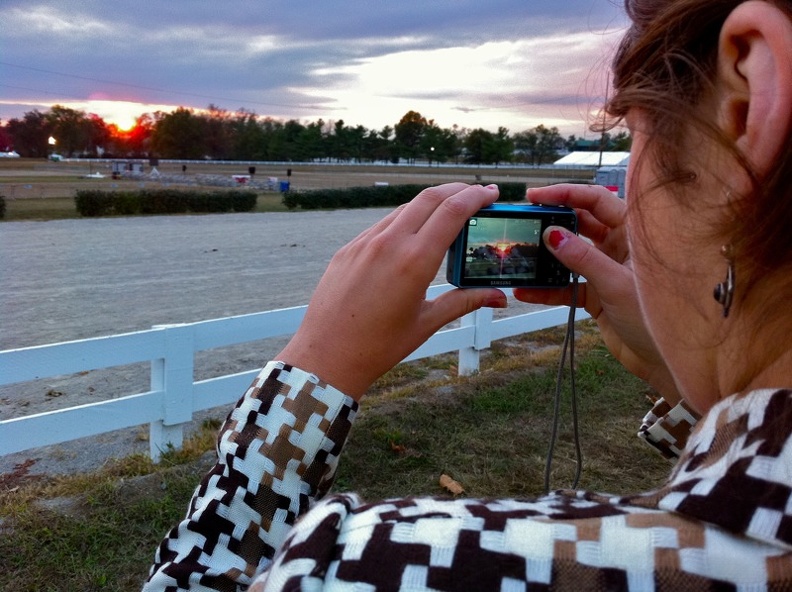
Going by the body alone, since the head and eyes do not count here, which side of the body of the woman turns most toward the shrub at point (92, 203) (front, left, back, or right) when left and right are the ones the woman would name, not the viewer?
front

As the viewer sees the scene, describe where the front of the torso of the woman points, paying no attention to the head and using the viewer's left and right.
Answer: facing away from the viewer and to the left of the viewer

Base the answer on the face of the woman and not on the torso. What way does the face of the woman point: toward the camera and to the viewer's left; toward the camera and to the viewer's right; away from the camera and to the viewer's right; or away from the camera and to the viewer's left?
away from the camera and to the viewer's left

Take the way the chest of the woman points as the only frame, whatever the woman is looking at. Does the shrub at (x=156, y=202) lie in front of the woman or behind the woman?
in front

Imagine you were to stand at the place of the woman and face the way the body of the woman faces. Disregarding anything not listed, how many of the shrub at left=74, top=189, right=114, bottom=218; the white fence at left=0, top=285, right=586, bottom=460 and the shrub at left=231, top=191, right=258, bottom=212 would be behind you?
0

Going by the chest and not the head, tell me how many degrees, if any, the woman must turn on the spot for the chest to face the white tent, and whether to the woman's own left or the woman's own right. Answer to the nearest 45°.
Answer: approximately 45° to the woman's own right
